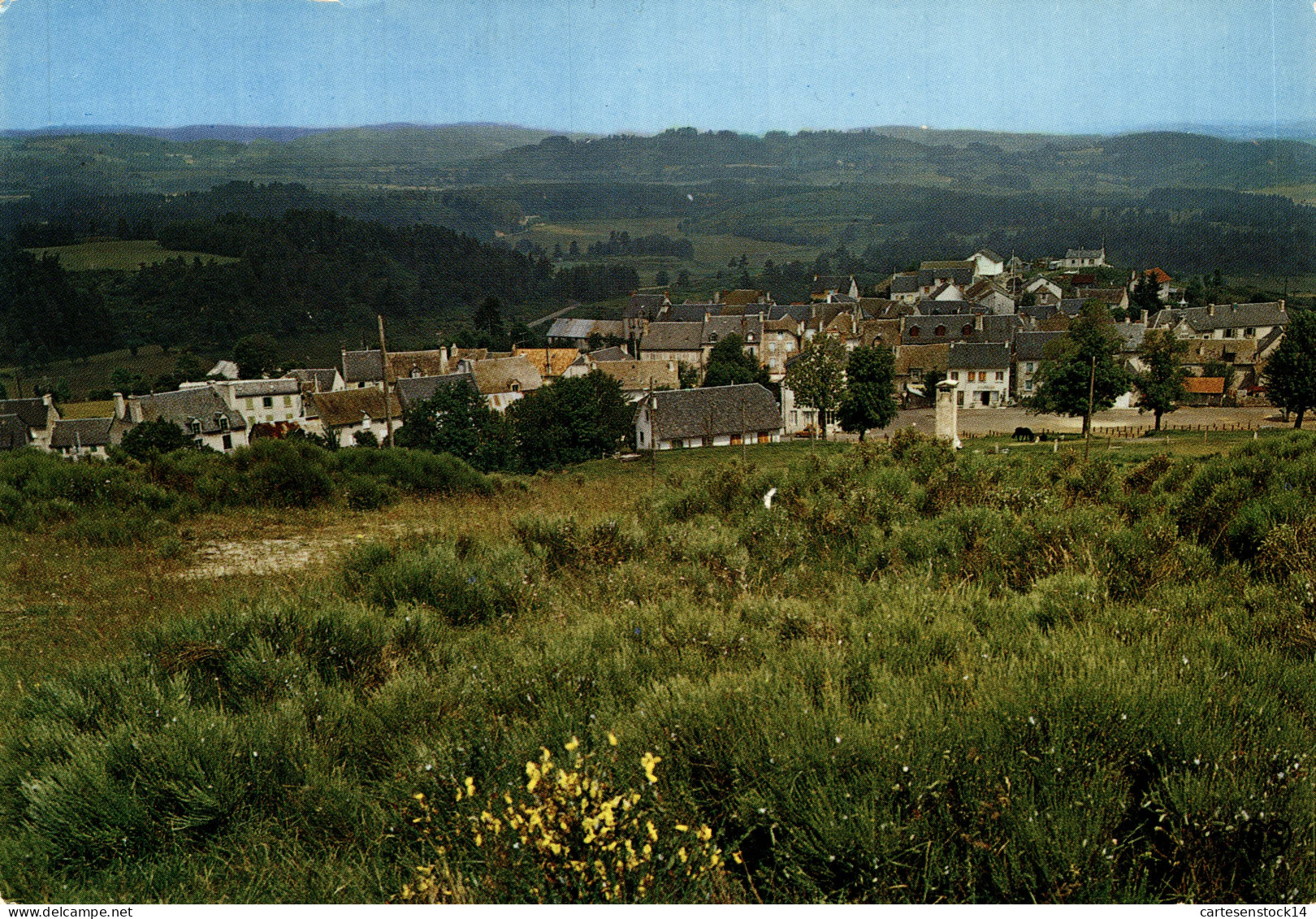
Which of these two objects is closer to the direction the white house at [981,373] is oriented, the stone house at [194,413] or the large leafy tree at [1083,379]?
the large leafy tree

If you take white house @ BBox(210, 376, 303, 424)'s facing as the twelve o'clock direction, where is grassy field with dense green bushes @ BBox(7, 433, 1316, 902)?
The grassy field with dense green bushes is roughly at 12 o'clock from the white house.

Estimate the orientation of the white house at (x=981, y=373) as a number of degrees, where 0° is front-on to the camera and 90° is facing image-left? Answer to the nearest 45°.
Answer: approximately 0°

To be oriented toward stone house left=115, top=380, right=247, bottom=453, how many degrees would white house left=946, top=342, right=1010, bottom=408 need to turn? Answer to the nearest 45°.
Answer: approximately 45° to its right

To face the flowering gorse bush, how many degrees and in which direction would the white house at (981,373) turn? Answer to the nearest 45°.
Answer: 0° — it already faces it

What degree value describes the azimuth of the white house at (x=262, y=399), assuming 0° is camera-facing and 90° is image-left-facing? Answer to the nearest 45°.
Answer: approximately 0°

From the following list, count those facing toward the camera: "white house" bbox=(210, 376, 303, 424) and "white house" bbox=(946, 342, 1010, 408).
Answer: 2

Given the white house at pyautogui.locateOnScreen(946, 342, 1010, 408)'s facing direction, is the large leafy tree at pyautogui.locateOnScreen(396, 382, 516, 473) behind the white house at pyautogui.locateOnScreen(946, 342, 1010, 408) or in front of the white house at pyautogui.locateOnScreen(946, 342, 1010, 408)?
in front

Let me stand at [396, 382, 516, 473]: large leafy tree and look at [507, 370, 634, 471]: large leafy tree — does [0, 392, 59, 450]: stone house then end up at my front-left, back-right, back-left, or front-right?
back-left

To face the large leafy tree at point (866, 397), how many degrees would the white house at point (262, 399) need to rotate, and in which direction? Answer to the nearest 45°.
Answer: approximately 45° to its left

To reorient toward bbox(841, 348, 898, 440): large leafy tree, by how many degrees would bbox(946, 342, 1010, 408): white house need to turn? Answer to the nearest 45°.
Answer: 0° — it already faces it

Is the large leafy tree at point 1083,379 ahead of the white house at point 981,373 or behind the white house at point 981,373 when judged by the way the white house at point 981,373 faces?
ahead
